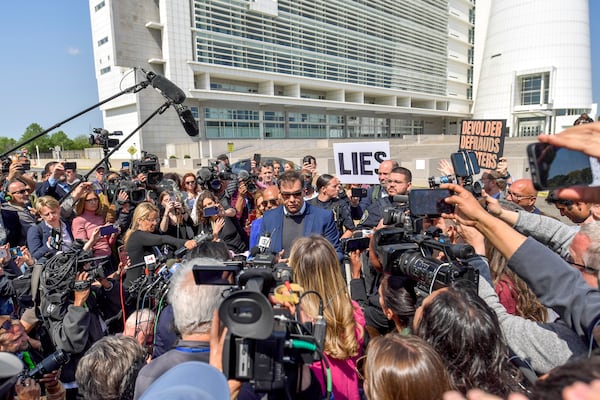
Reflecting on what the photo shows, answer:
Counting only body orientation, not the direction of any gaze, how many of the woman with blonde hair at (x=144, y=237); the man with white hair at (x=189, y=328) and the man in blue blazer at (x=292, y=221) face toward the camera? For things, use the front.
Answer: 1

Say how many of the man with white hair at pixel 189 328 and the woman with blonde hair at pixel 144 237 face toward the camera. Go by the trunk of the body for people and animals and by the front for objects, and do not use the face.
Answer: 0

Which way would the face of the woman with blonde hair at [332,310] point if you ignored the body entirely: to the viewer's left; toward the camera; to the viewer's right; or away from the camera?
away from the camera

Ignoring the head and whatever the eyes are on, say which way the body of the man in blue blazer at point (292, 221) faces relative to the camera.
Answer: toward the camera

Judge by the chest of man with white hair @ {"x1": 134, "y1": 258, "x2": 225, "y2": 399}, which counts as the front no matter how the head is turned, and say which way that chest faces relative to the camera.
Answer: away from the camera

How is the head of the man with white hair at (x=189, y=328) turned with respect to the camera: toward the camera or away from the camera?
away from the camera

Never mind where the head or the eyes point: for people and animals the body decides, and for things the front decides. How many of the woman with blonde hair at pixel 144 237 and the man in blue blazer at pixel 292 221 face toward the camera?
1

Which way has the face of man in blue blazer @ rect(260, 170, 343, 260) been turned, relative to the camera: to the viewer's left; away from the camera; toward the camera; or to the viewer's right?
toward the camera

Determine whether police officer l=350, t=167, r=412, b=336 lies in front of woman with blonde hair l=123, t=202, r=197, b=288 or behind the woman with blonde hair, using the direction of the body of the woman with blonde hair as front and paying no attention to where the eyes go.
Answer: in front

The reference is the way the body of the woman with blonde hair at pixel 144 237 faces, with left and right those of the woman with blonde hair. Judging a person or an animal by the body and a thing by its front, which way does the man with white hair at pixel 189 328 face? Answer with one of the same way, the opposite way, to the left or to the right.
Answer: to the left

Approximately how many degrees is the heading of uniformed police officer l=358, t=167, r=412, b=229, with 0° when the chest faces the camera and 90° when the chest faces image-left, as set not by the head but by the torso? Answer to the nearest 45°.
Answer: approximately 45°

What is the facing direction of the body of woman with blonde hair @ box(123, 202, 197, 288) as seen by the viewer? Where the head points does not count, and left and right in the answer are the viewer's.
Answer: facing to the right of the viewer

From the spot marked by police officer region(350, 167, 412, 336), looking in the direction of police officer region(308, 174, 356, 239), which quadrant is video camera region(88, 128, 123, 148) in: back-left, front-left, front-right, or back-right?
front-left

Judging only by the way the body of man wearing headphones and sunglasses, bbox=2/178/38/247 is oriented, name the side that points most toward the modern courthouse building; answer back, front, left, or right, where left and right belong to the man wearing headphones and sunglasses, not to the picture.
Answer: left
